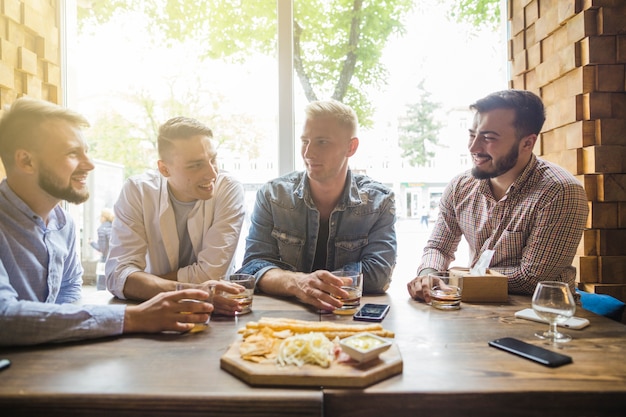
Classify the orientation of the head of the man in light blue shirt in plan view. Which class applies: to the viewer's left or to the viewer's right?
to the viewer's right

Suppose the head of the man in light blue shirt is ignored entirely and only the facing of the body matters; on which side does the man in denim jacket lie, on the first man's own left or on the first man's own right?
on the first man's own left

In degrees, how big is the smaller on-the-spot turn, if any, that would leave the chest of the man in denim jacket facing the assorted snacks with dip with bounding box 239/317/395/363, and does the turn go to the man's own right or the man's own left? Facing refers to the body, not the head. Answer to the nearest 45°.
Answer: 0° — they already face it

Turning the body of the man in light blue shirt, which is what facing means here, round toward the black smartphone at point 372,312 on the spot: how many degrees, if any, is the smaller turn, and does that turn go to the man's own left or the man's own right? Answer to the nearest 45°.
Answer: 0° — they already face it

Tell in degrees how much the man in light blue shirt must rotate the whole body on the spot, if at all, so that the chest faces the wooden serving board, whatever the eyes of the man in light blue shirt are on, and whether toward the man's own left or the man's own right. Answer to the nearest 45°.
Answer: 0° — they already face it

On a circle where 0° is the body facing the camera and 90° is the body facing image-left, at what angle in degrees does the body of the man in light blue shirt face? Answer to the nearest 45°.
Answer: approximately 315°

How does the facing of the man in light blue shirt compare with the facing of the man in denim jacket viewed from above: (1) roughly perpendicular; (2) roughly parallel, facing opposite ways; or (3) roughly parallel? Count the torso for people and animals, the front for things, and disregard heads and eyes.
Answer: roughly perpendicular

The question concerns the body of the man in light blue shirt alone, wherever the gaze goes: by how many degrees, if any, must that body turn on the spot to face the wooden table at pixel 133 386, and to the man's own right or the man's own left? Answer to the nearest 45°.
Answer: approximately 45° to the man's own right

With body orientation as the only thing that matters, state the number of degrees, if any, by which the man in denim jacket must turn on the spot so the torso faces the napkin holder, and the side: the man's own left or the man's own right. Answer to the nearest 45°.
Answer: approximately 45° to the man's own left

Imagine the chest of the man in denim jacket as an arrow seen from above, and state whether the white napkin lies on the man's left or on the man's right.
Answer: on the man's left

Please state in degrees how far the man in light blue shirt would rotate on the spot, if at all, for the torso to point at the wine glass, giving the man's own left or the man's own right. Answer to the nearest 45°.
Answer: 0° — they already face it
